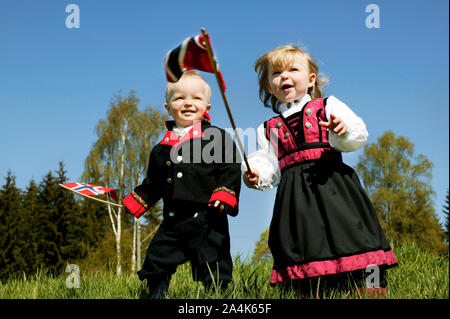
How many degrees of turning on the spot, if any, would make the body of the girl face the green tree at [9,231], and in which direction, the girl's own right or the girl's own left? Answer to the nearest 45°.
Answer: approximately 135° to the girl's own right

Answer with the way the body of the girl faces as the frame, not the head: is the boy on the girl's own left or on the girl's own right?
on the girl's own right

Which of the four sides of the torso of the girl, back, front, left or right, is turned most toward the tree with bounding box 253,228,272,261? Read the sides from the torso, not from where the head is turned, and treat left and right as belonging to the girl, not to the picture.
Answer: back

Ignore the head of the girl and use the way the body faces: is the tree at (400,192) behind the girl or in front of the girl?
behind

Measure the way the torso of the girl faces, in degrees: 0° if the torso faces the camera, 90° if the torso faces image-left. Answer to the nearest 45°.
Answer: approximately 0°

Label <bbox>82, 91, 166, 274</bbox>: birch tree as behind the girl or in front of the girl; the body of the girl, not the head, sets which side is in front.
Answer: behind

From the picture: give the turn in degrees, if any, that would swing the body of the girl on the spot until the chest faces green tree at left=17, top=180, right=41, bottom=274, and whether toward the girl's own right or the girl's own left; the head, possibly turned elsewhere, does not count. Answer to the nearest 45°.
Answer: approximately 135° to the girl's own right
